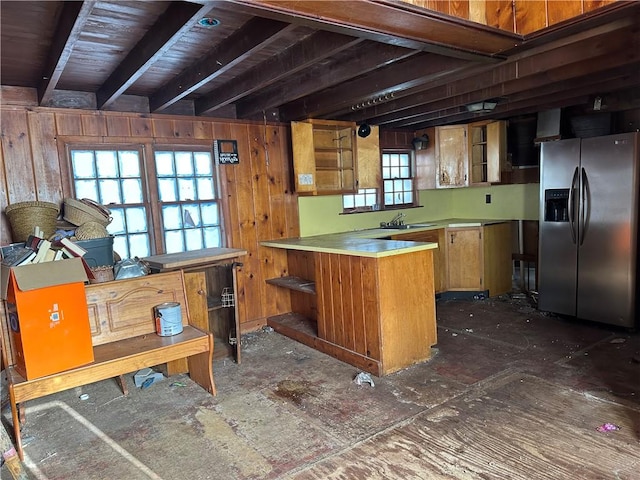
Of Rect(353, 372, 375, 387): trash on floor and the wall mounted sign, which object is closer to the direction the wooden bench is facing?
the trash on floor

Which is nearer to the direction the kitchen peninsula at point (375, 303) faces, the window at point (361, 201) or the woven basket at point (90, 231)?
the woven basket

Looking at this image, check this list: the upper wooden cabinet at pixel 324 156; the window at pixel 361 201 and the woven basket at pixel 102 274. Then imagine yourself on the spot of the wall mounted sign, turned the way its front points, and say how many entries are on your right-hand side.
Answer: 1

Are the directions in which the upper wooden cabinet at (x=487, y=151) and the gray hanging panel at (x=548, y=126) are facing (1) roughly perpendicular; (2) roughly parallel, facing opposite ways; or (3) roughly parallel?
roughly parallel

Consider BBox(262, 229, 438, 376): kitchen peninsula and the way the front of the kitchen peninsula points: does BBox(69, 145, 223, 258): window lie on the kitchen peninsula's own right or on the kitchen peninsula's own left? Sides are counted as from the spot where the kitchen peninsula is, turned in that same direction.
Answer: on the kitchen peninsula's own right

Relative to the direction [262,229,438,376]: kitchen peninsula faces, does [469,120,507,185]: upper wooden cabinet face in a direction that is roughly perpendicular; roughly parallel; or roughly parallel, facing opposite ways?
roughly parallel

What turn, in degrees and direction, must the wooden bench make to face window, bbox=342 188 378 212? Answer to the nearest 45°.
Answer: approximately 90° to its left

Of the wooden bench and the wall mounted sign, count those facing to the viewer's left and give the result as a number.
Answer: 0

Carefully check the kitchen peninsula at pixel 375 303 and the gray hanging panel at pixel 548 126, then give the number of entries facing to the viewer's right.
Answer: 0

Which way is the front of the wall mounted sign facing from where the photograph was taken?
facing the viewer and to the right of the viewer

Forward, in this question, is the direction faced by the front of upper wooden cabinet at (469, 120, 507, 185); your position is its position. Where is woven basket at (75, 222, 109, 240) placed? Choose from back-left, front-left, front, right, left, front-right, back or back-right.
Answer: front

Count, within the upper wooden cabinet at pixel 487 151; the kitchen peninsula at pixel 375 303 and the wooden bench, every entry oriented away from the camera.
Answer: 0

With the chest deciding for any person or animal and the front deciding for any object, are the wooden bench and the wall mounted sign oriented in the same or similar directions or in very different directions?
same or similar directions

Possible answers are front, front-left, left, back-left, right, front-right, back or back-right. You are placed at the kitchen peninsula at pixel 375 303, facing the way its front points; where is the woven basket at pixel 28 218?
front-right

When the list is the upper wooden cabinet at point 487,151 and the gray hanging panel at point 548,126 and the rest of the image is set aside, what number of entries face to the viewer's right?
0

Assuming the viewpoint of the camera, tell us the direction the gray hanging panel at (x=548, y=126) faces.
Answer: facing the viewer and to the left of the viewer

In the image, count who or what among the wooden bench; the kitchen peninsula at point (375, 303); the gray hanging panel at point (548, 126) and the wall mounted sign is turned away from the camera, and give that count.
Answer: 0

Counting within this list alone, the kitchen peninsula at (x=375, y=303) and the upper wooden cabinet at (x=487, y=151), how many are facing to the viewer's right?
0
